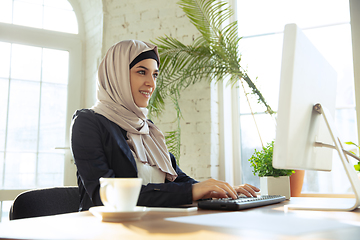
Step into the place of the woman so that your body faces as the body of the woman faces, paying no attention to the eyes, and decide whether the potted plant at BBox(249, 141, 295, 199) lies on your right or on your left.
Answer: on your left

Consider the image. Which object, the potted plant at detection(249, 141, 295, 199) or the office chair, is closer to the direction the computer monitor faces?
the office chair

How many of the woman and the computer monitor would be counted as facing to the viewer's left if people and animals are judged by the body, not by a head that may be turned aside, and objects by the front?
1

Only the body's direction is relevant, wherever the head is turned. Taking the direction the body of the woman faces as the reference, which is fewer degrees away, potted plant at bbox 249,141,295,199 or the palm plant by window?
the potted plant

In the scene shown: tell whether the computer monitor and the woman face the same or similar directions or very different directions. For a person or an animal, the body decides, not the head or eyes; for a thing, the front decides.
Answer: very different directions

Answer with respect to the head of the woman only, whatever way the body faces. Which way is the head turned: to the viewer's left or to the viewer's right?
to the viewer's right

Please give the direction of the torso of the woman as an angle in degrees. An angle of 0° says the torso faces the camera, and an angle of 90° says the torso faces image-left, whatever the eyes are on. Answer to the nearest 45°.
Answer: approximately 315°

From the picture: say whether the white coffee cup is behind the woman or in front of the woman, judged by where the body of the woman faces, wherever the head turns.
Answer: in front

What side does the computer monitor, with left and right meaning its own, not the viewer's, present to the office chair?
front

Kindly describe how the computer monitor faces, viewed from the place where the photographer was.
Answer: facing to the left of the viewer

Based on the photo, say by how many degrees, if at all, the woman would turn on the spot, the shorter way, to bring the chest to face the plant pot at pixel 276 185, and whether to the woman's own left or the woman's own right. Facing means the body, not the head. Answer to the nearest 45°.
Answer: approximately 45° to the woman's own left
